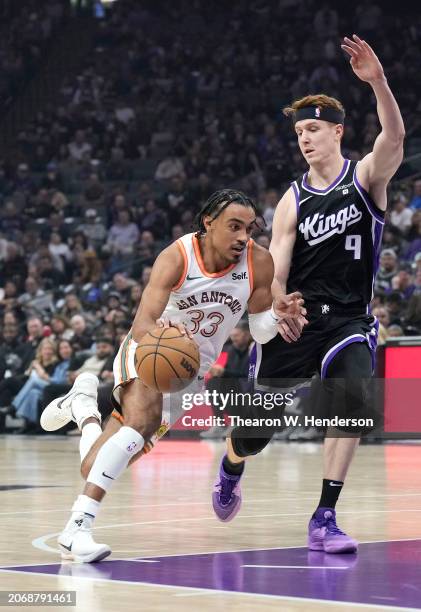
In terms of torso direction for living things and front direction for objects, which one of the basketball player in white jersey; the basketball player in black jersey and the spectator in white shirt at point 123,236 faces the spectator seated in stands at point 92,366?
the spectator in white shirt

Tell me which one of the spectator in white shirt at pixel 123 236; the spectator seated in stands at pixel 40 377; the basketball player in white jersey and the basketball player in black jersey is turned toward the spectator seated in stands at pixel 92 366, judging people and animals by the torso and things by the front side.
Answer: the spectator in white shirt

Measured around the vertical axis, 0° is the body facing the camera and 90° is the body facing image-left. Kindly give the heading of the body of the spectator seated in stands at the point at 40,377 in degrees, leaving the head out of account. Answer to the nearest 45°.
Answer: approximately 45°

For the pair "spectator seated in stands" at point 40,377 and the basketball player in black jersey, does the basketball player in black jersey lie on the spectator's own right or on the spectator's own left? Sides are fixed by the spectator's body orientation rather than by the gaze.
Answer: on the spectator's own left

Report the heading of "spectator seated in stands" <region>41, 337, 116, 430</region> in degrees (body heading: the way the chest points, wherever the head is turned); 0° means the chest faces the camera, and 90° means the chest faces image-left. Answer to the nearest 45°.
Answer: approximately 45°

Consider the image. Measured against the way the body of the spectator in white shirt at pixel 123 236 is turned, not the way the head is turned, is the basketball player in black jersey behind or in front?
in front

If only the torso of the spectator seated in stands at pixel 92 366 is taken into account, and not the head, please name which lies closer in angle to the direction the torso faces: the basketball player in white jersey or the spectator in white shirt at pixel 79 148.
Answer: the basketball player in white jersey

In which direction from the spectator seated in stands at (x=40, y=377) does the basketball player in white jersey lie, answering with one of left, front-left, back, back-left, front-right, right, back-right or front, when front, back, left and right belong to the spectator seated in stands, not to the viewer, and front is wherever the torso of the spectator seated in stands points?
front-left

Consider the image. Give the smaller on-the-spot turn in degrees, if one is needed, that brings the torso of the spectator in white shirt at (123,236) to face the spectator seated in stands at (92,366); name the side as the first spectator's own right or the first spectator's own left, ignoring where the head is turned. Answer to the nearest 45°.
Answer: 0° — they already face them

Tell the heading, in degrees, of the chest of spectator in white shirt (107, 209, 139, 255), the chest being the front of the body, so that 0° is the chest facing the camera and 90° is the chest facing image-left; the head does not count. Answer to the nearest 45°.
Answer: approximately 0°

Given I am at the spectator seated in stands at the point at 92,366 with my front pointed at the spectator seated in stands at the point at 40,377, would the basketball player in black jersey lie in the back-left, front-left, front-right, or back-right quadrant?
back-left
